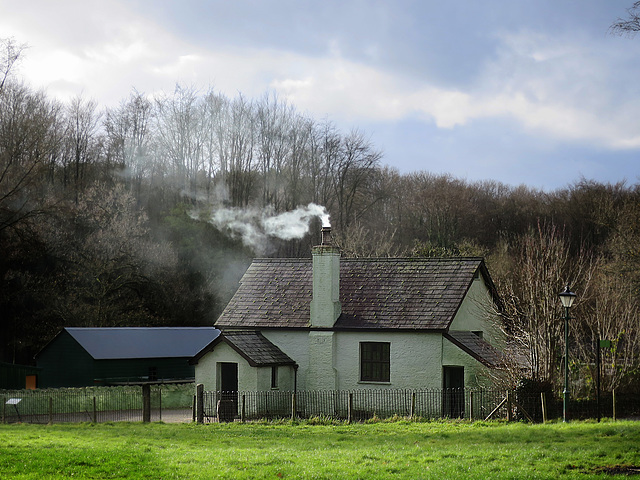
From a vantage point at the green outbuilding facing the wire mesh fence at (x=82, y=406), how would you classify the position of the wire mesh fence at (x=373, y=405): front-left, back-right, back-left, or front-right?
front-left

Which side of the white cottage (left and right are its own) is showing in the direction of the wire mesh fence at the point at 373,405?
front

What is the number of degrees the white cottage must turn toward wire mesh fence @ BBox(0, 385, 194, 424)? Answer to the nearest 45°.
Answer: approximately 90° to its right

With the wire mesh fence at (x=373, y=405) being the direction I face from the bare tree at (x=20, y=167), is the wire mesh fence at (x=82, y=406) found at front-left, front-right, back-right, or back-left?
front-right

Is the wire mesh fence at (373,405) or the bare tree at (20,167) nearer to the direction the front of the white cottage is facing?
the wire mesh fence

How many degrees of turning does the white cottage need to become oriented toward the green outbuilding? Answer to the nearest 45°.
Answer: approximately 135° to its right

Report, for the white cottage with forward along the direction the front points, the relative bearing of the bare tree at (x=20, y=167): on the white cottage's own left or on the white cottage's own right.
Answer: on the white cottage's own right

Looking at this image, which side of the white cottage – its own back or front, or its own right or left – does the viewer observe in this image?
front
